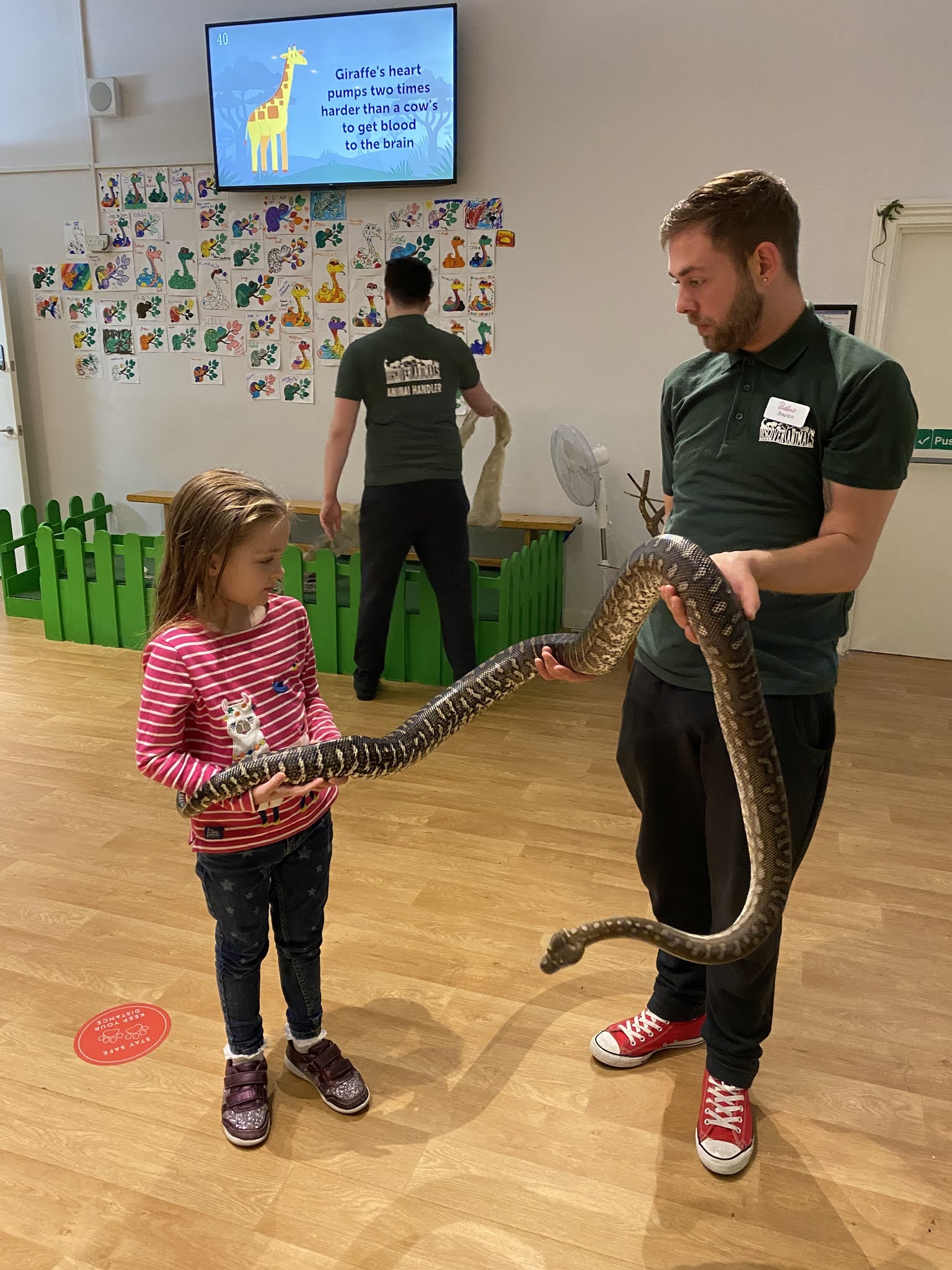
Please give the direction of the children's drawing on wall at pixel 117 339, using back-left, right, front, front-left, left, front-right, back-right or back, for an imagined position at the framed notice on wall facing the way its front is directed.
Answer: right

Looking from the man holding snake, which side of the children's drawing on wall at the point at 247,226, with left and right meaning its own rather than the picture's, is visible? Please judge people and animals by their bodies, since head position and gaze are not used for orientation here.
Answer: front

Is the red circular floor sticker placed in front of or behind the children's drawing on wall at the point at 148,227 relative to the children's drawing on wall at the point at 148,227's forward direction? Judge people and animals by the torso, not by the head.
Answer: in front

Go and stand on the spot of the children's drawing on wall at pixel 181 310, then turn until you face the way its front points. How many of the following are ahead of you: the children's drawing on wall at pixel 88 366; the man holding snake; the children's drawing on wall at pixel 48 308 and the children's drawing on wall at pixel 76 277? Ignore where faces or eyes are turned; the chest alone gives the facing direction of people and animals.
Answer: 1

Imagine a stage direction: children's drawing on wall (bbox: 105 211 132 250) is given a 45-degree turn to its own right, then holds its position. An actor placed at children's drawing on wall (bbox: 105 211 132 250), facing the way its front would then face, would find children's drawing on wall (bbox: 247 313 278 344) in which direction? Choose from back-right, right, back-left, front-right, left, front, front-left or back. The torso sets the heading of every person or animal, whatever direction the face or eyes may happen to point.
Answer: left

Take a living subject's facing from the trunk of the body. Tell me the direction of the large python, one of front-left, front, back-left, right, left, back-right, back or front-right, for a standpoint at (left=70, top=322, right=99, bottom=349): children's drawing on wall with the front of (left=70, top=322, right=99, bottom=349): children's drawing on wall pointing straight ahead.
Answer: front

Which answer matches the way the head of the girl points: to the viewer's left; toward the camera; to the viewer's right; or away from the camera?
to the viewer's right

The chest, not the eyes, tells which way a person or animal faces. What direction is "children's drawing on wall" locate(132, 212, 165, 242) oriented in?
toward the camera

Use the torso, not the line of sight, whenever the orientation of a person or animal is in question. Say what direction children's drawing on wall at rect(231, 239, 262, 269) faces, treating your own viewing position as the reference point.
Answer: facing the viewer

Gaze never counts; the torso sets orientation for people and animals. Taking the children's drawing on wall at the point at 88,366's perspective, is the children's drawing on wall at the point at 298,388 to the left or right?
on its left

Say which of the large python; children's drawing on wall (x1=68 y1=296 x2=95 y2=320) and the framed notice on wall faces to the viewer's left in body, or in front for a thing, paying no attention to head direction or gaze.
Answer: the large python

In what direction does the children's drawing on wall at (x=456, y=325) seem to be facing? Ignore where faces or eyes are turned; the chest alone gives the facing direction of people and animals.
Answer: toward the camera

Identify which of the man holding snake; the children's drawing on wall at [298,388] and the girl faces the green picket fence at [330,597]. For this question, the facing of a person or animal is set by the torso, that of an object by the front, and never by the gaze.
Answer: the children's drawing on wall

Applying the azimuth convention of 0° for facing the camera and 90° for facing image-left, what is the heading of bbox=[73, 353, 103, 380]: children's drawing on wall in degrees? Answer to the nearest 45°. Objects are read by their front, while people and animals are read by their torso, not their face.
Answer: approximately 0°
